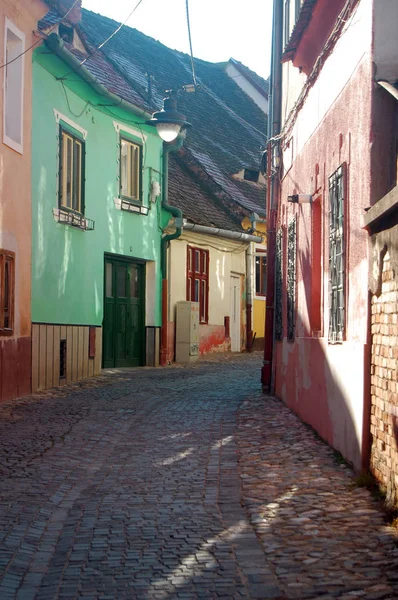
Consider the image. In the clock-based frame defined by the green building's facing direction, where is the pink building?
The pink building is roughly at 1 o'clock from the green building.

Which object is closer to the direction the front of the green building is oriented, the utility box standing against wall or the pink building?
the pink building

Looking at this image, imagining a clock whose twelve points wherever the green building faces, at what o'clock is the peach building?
The peach building is roughly at 2 o'clock from the green building.

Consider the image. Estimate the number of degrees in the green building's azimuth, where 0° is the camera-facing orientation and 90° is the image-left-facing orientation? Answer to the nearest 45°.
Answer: approximately 315°

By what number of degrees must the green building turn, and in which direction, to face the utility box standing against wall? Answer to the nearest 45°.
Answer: approximately 90° to its left
